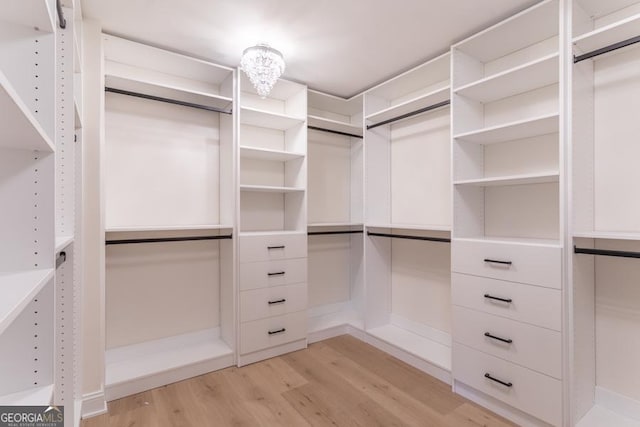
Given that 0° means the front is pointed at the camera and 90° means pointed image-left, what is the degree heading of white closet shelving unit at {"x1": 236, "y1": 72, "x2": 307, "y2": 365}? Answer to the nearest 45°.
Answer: approximately 315°

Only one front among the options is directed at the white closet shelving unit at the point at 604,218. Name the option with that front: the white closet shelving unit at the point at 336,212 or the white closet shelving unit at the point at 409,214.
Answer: the white closet shelving unit at the point at 336,212

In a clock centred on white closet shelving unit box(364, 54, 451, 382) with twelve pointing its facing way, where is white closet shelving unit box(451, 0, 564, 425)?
white closet shelving unit box(451, 0, 564, 425) is roughly at 9 o'clock from white closet shelving unit box(364, 54, 451, 382).

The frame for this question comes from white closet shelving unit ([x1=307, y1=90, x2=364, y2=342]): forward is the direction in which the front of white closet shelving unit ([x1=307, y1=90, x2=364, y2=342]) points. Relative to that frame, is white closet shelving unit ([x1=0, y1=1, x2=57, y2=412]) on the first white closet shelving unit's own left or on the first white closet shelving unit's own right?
on the first white closet shelving unit's own right

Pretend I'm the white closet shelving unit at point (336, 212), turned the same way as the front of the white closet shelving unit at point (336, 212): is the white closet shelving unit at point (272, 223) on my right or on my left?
on my right

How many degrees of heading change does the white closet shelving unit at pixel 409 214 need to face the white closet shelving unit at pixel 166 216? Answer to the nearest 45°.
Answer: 0° — it already faces it

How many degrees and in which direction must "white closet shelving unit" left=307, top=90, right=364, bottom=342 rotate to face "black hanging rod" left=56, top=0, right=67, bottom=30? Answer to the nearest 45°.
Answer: approximately 90° to its right

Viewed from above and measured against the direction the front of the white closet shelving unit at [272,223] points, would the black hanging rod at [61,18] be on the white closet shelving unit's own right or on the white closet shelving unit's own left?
on the white closet shelving unit's own right

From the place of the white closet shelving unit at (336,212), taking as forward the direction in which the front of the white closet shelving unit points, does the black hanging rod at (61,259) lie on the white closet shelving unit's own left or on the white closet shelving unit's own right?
on the white closet shelving unit's own right

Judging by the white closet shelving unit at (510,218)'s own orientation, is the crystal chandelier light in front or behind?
in front

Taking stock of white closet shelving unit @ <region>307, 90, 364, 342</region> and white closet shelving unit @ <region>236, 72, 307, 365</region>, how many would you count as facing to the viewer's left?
0

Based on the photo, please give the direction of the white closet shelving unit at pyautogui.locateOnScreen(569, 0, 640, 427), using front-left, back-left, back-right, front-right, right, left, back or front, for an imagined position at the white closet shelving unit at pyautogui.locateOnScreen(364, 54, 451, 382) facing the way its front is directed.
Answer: left

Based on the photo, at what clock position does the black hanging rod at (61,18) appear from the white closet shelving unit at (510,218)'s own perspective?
The black hanging rod is roughly at 12 o'clock from the white closet shelving unit.

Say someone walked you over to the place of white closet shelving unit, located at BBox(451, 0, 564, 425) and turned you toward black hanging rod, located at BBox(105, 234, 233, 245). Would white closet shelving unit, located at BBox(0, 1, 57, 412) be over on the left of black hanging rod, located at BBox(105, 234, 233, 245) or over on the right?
left

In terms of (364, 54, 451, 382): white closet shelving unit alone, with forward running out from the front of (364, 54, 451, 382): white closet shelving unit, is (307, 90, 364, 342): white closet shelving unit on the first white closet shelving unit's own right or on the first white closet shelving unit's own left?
on the first white closet shelving unit's own right
